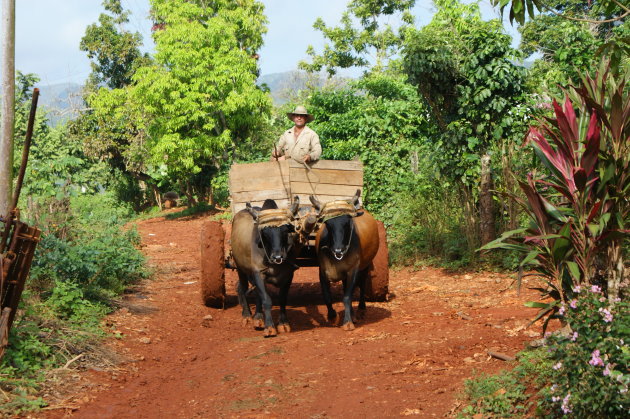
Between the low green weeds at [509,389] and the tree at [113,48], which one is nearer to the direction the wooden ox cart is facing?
the low green weeds

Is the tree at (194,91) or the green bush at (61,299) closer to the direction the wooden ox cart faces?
the green bush

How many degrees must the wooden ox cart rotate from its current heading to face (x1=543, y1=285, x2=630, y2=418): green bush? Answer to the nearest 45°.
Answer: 0° — it already faces it

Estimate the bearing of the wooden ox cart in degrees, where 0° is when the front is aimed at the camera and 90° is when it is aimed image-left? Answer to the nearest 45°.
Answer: approximately 0°

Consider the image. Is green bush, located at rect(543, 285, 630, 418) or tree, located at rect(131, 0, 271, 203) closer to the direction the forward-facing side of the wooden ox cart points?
the green bush

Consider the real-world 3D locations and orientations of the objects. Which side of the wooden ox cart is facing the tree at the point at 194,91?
back

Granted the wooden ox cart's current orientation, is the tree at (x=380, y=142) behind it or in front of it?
behind

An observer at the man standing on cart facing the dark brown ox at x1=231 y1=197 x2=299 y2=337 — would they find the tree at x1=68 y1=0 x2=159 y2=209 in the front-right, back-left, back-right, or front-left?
back-right

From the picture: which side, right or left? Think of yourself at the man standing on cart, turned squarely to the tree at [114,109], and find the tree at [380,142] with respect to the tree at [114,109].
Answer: right

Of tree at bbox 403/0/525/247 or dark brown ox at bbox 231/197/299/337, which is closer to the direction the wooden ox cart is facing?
the dark brown ox

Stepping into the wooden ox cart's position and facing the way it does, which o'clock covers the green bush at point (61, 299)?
The green bush is roughly at 2 o'clock from the wooden ox cart.

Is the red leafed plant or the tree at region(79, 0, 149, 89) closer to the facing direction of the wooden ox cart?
the red leafed plant

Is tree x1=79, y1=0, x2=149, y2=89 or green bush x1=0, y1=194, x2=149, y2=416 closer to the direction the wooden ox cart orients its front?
the green bush
